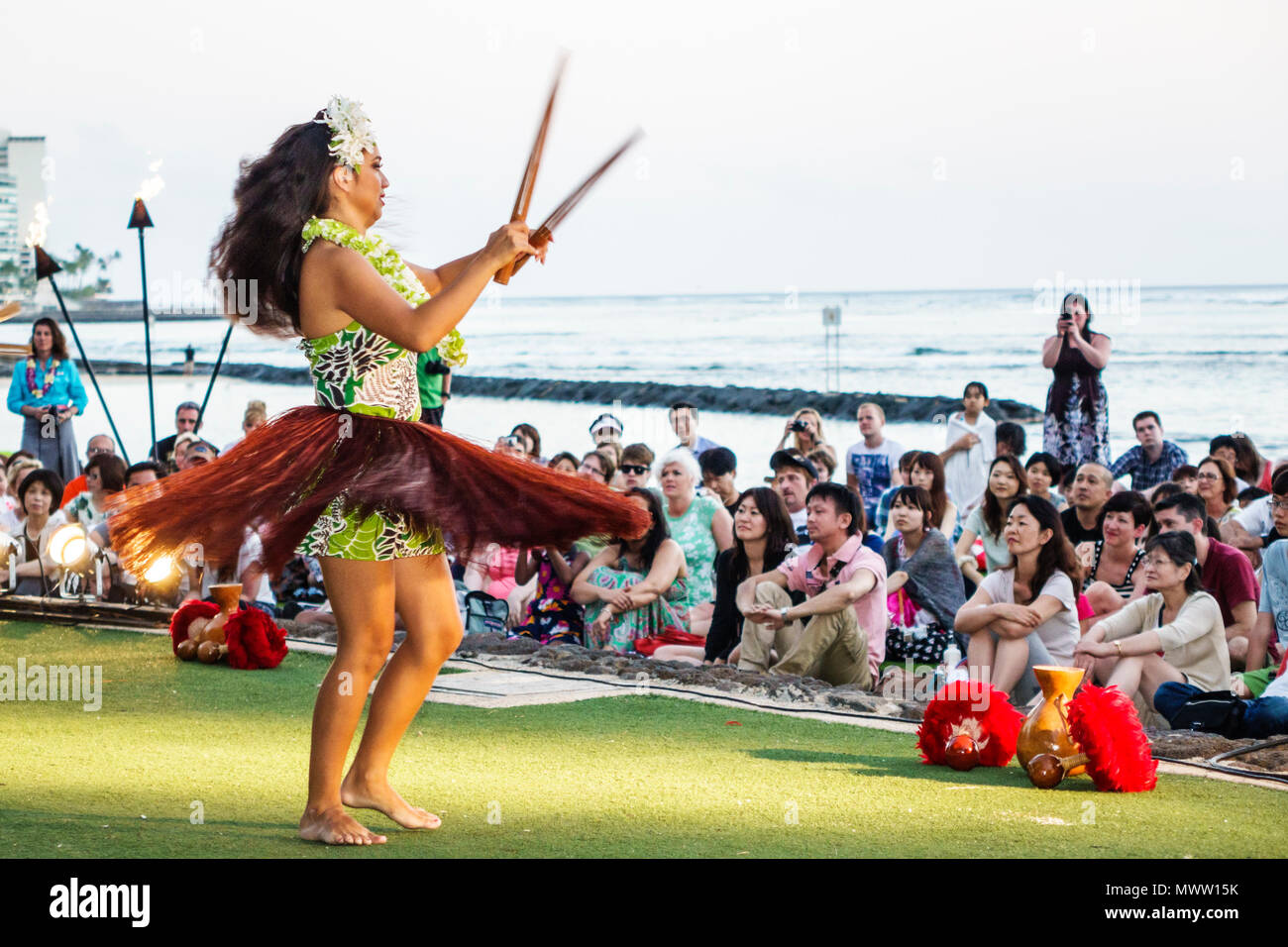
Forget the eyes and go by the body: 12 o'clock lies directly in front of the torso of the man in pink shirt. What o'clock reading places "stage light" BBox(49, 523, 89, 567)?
The stage light is roughly at 2 o'clock from the man in pink shirt.

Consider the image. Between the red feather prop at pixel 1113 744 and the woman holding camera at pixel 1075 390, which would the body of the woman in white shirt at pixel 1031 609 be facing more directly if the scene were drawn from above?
the red feather prop

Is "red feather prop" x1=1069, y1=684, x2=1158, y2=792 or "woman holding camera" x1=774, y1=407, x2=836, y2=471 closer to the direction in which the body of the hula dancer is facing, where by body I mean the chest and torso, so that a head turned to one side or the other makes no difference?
the red feather prop

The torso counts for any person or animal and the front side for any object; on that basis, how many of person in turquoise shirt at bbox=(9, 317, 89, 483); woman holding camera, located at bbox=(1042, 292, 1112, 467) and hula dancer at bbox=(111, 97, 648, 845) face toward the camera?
2

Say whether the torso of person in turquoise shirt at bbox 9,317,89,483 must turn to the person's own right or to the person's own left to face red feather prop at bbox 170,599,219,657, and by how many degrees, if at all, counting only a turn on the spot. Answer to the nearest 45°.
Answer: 0° — they already face it

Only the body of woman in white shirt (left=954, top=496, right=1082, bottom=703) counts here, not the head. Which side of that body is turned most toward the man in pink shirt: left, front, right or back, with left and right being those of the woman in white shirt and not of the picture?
right

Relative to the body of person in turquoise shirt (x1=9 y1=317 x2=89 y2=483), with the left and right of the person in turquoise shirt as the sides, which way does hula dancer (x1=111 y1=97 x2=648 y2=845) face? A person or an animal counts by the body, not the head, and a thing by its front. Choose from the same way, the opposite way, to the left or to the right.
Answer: to the left

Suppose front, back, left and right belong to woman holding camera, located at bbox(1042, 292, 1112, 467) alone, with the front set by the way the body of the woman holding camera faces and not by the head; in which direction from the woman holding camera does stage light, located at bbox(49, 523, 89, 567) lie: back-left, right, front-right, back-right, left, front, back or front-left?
front-right

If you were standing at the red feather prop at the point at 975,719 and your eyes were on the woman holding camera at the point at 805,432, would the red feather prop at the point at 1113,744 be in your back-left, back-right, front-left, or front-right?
back-right

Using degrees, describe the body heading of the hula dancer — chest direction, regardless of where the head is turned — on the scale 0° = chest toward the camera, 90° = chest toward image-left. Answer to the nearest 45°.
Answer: approximately 270°

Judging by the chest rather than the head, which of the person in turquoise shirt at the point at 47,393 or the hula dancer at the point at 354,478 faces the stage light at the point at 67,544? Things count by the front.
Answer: the person in turquoise shirt

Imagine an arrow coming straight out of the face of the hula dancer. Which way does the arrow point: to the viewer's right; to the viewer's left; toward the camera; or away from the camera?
to the viewer's right
